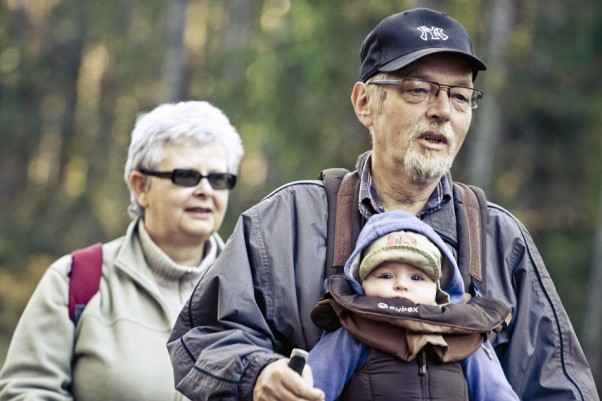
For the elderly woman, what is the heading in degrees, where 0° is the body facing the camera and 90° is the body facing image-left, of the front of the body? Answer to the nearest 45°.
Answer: approximately 315°

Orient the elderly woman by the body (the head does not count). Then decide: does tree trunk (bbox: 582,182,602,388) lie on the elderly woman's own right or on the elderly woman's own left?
on the elderly woman's own left

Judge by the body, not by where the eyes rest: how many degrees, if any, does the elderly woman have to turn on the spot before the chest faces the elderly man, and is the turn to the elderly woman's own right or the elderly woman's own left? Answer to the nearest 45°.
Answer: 0° — they already face them

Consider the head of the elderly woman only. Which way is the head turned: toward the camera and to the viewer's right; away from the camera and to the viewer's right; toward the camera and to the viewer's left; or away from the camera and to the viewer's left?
toward the camera and to the viewer's right

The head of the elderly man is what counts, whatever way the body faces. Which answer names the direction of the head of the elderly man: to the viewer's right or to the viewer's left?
to the viewer's right

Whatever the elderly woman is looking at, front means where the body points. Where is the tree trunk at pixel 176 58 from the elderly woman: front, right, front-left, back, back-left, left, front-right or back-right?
back-left

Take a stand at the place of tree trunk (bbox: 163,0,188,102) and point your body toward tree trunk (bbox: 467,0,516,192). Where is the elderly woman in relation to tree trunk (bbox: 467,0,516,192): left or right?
right
